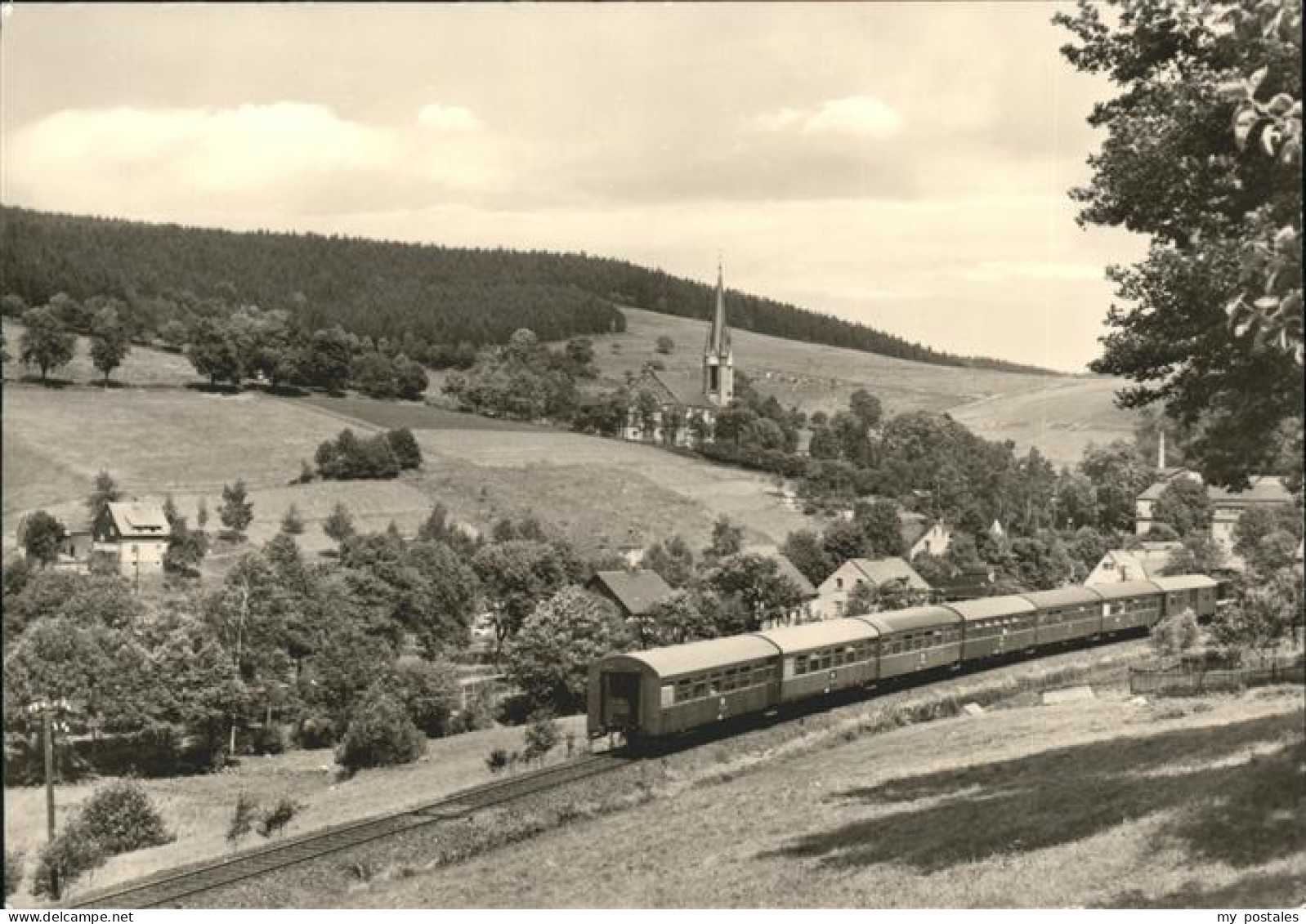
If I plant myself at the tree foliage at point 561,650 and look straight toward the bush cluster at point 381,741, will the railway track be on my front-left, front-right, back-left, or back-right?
front-left

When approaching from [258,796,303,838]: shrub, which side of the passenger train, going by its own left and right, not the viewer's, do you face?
back

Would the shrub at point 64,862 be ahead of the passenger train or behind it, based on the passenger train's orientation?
behind

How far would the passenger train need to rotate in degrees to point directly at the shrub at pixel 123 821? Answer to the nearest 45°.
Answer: approximately 180°

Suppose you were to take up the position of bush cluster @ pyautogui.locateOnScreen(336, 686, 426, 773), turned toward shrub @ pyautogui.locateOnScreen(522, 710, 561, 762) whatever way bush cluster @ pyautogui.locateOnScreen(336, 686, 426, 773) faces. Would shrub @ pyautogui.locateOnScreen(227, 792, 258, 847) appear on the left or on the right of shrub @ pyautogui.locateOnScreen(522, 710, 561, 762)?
right

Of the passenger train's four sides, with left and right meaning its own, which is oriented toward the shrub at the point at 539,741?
back

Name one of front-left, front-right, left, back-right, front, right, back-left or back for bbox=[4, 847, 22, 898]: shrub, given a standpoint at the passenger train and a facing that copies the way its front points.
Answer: back

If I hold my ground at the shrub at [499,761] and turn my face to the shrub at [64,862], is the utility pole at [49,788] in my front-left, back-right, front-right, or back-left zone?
front-right

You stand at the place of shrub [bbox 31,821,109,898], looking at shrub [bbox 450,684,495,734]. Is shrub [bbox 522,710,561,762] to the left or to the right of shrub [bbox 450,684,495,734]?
right

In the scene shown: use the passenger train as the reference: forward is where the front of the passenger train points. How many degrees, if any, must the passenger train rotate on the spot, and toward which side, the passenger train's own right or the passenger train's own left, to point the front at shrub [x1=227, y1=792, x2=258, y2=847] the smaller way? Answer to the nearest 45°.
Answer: approximately 180°

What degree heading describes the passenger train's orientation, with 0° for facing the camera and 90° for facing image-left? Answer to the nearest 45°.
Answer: approximately 225°

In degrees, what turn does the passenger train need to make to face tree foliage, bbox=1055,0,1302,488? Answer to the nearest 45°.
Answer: approximately 135° to its right
